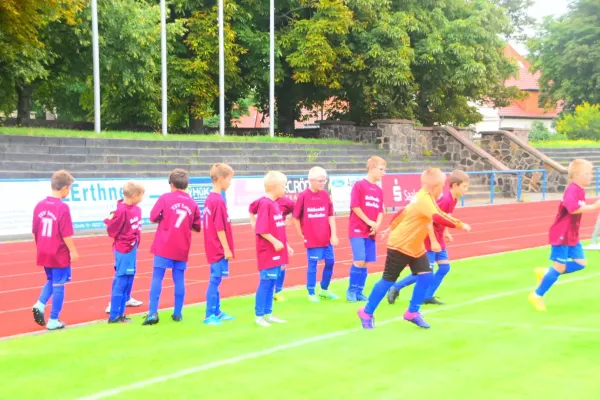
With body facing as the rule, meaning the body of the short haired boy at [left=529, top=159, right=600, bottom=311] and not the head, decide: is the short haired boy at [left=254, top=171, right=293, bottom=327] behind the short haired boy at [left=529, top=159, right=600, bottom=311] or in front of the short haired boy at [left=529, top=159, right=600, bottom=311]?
behind

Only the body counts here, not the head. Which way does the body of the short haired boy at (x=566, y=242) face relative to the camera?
to the viewer's right

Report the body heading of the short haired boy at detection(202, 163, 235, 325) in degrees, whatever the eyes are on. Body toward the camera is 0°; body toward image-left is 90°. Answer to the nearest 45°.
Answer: approximately 270°

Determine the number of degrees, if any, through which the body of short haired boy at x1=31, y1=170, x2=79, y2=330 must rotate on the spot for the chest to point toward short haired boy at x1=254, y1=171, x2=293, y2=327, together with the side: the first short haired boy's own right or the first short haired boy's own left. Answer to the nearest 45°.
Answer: approximately 45° to the first short haired boy's own right

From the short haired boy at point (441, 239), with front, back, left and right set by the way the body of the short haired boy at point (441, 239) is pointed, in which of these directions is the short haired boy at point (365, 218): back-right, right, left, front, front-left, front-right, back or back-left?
back

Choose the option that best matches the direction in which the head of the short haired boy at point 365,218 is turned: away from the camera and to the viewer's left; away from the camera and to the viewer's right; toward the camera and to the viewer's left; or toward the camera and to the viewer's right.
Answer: toward the camera and to the viewer's right

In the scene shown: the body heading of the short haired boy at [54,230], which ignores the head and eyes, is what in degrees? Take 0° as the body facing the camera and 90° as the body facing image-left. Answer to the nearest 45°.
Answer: approximately 225°

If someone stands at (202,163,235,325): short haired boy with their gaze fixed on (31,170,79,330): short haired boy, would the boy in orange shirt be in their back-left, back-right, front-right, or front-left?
back-left

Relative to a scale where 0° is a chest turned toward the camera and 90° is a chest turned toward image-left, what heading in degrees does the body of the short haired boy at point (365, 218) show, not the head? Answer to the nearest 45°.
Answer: approximately 315°
